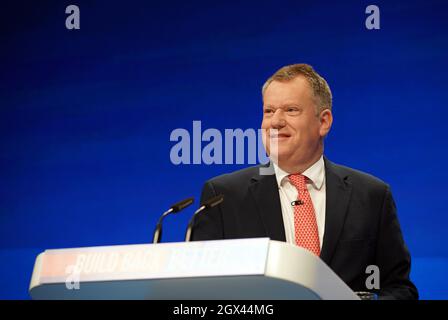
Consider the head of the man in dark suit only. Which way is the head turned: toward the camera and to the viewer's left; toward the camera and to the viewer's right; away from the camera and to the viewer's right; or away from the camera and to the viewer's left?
toward the camera and to the viewer's left

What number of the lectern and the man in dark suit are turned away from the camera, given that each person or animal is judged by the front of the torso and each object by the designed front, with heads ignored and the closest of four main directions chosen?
0

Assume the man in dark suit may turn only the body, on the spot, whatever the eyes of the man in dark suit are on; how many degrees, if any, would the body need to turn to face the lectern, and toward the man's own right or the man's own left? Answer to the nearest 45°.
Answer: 0° — they already face it

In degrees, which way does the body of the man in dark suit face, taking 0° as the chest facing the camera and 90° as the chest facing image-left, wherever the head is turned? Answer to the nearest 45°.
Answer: approximately 0°
